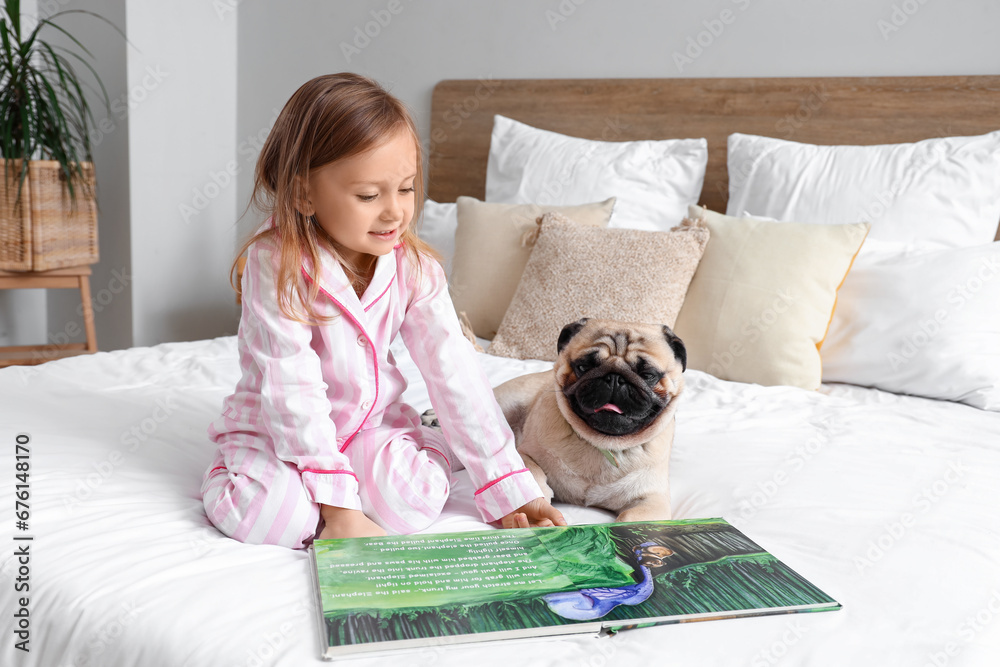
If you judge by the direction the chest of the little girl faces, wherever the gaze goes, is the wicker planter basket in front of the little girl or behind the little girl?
behind

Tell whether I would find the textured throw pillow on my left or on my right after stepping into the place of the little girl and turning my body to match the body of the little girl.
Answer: on my left

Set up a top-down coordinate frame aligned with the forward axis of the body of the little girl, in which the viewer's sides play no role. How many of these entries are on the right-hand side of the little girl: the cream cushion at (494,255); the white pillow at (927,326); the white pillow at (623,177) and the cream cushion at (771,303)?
0

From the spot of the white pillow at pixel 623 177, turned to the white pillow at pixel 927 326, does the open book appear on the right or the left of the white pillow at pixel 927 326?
right

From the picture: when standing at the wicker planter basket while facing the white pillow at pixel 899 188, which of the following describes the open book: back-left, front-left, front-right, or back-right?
front-right

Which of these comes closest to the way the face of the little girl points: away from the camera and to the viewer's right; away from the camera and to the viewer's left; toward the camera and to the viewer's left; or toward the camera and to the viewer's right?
toward the camera and to the viewer's right

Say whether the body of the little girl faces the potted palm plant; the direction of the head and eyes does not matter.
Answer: no

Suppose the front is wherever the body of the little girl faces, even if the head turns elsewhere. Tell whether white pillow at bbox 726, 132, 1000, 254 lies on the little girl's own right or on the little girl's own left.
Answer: on the little girl's own left

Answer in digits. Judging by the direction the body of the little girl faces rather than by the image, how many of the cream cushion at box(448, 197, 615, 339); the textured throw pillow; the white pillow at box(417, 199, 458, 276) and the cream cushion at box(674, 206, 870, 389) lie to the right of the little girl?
0

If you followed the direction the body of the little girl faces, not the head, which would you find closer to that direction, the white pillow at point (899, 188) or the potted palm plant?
the white pillow

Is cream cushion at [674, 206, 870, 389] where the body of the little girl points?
no

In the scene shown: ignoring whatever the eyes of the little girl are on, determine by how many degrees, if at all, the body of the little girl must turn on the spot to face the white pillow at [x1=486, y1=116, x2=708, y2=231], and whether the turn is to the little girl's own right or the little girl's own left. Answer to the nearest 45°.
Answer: approximately 90° to the little girl's own left

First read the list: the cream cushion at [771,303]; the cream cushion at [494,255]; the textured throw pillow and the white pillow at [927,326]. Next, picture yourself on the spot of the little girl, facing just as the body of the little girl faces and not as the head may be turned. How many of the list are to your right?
0

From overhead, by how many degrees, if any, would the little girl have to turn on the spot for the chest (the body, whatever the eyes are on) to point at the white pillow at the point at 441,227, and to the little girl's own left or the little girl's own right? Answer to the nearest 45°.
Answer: approximately 135° to the little girl's own left

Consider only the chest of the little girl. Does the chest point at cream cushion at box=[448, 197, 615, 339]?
no

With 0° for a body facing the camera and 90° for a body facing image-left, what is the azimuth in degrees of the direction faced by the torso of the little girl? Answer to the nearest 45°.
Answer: approximately 315°
